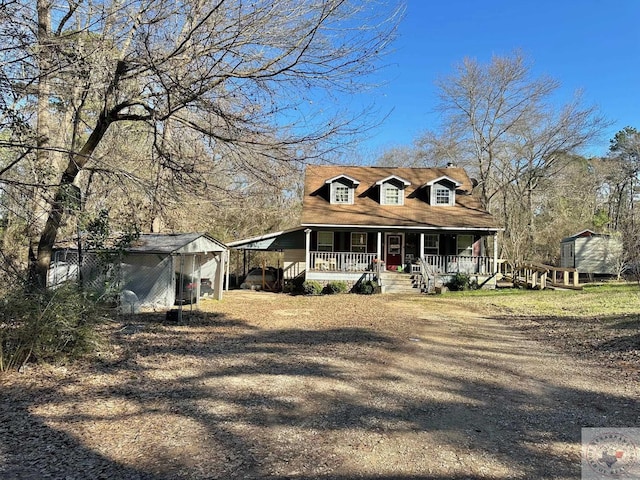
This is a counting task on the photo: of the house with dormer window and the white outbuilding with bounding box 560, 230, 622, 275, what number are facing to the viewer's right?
0

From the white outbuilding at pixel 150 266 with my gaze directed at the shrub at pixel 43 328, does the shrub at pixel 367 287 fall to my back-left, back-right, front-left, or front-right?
back-left

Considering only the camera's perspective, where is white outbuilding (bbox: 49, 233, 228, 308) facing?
facing the viewer and to the right of the viewer

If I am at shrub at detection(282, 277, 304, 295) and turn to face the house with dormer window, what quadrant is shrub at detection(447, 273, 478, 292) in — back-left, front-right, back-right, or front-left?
front-right

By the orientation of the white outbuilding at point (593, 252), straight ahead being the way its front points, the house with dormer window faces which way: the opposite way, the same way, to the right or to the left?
to the left

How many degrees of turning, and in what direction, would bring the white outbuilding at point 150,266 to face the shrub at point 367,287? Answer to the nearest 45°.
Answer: approximately 45° to its left

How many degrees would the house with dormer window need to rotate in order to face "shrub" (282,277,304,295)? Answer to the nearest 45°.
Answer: approximately 90° to its right

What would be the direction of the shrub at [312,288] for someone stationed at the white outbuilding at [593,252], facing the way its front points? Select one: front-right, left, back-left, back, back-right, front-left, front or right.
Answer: front

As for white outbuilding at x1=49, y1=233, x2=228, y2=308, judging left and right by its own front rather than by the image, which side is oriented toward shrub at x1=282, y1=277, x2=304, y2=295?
left

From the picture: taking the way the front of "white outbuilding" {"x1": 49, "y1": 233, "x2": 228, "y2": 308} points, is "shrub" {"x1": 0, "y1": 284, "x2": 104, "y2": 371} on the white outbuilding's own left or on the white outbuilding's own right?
on the white outbuilding's own right

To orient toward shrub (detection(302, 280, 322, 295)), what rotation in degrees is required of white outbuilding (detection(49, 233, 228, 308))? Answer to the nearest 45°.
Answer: approximately 90° to its left

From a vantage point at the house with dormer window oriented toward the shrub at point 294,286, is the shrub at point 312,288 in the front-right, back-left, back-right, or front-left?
front-left

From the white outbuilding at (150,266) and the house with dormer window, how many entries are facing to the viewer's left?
0

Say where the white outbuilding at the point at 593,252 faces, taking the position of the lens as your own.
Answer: facing the viewer and to the left of the viewer

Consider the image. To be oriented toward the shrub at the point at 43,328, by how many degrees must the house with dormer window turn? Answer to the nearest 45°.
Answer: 0° — it already faces it

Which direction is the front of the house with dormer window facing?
toward the camera

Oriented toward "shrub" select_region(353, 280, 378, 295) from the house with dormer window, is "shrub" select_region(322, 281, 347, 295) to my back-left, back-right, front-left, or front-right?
front-right
